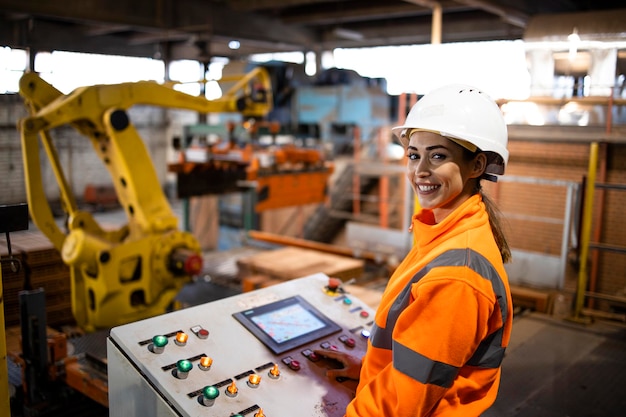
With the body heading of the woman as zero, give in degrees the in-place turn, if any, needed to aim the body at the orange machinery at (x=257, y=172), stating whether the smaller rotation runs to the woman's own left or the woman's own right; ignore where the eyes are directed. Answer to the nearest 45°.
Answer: approximately 90° to the woman's own right

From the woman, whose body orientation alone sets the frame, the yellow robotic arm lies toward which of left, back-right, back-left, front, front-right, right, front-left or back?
front-right

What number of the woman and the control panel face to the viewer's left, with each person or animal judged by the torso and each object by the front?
1

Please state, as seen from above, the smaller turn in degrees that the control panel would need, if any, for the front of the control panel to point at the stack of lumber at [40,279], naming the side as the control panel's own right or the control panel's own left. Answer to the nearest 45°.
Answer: approximately 180°

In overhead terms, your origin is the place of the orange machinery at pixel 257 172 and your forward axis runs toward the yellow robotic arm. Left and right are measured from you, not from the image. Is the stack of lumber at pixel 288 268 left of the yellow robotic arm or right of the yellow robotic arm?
left

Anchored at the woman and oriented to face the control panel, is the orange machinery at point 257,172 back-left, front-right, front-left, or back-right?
front-right

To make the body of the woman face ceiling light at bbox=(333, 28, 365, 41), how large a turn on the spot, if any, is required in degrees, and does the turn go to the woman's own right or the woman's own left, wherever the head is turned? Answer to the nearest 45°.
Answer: approximately 90° to the woman's own right

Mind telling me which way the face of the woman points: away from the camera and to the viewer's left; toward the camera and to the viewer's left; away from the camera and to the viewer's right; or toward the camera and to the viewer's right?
toward the camera and to the viewer's left

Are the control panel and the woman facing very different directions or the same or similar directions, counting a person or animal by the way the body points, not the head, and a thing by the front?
very different directions

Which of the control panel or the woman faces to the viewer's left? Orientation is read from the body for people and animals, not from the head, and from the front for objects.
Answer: the woman

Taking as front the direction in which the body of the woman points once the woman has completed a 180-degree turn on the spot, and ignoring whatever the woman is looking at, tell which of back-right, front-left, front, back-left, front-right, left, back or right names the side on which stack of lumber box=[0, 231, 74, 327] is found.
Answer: back-left

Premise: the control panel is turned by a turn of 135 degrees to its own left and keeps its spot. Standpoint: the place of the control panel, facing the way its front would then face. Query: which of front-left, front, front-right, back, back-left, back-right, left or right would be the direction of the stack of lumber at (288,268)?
front

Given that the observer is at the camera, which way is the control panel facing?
facing the viewer and to the right of the viewer

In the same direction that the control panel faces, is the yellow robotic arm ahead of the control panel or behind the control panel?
behind

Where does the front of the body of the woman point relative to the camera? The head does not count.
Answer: to the viewer's left
